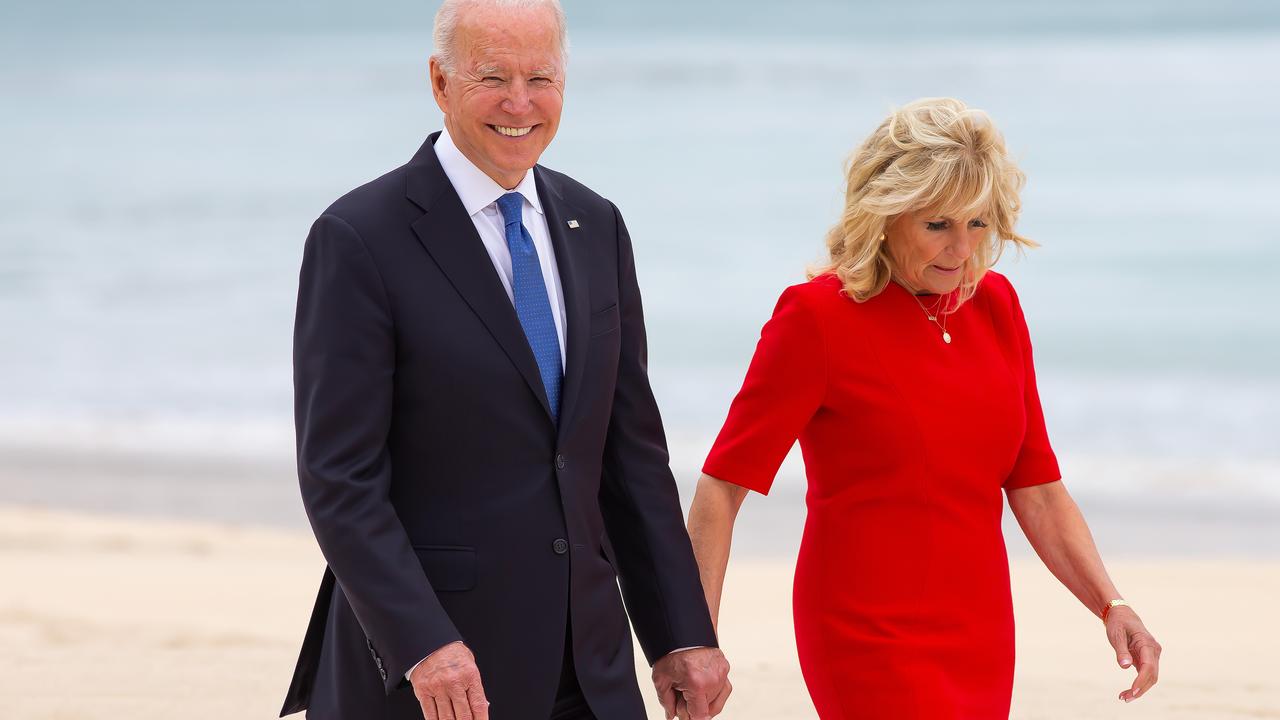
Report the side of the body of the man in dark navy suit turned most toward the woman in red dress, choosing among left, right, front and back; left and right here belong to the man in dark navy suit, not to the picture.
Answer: left

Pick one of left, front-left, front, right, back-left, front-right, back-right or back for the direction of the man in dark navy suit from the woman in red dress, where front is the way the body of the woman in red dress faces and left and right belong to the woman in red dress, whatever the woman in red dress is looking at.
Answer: right

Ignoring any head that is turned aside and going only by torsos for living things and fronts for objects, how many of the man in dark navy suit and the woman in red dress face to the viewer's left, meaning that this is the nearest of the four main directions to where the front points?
0

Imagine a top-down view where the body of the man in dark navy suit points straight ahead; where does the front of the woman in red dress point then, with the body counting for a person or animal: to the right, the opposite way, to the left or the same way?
the same way

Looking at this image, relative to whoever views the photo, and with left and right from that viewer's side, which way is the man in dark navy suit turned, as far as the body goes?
facing the viewer and to the right of the viewer

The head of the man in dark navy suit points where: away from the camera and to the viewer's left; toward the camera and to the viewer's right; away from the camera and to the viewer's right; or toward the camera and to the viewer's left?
toward the camera and to the viewer's right
